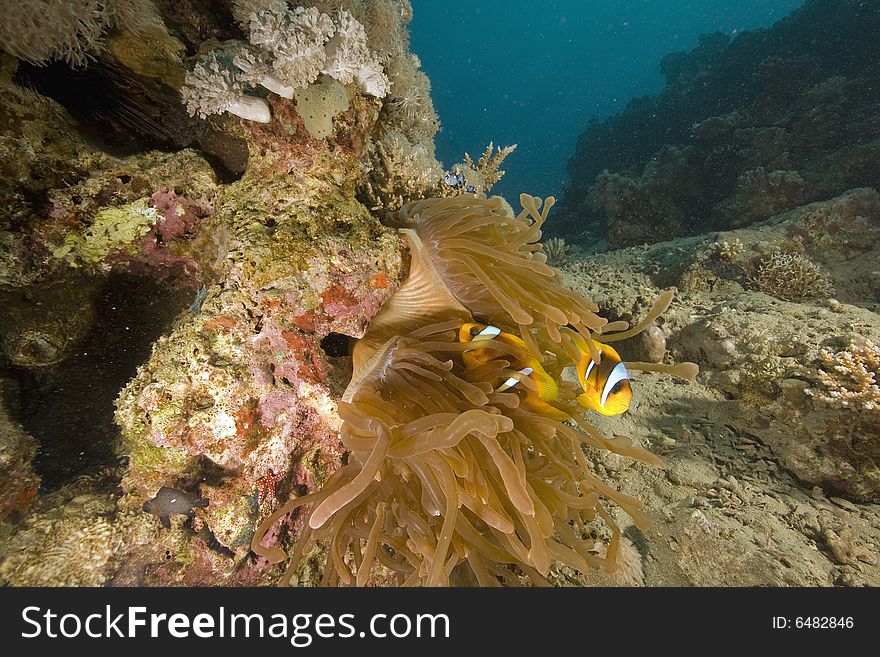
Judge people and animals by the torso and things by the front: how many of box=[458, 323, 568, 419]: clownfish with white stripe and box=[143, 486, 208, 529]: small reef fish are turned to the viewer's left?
2

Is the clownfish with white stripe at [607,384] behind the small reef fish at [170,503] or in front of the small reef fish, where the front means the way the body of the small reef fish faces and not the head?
behind

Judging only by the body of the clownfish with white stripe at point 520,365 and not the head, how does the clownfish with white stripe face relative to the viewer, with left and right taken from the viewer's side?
facing to the left of the viewer

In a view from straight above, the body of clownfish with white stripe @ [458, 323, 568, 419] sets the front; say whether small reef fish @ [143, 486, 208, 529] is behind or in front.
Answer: in front

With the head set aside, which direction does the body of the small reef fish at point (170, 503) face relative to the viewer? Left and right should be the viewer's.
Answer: facing to the left of the viewer

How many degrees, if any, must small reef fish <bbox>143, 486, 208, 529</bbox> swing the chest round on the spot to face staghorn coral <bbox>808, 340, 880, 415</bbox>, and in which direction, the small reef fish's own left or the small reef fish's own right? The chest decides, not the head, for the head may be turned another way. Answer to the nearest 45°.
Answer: approximately 180°

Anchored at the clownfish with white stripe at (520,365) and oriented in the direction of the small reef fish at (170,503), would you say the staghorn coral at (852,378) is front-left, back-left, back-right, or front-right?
back-right
